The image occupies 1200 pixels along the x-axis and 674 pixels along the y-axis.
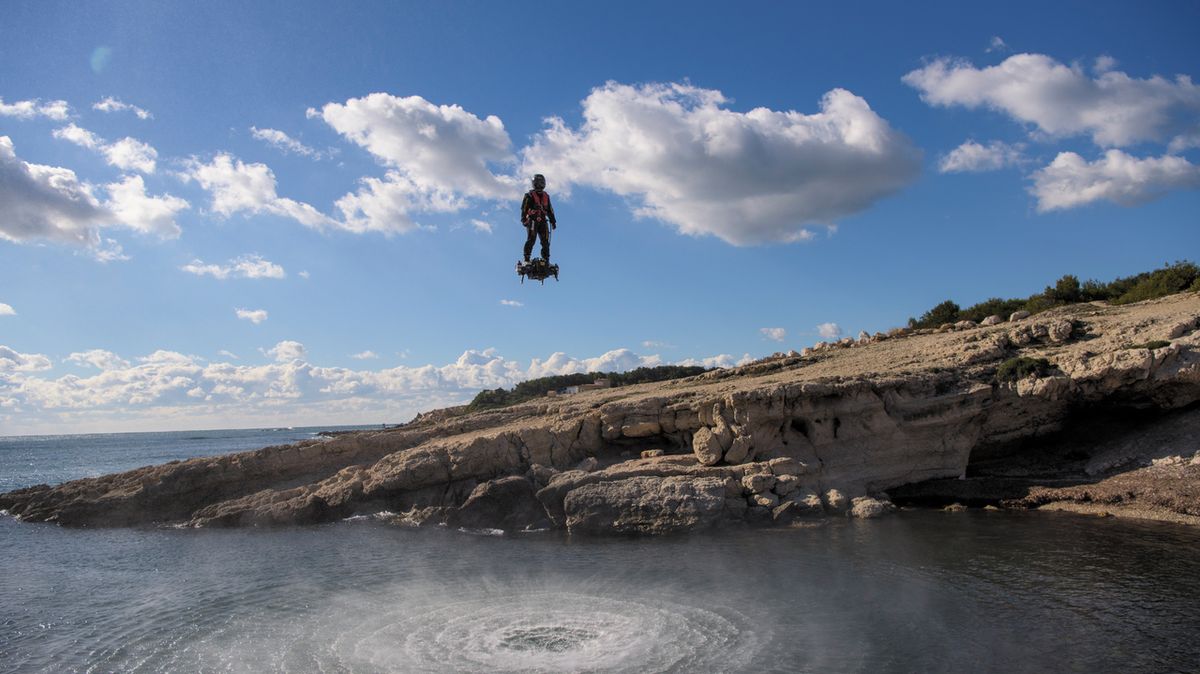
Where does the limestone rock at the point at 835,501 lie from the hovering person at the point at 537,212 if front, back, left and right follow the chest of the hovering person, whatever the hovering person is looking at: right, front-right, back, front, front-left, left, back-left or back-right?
back-left

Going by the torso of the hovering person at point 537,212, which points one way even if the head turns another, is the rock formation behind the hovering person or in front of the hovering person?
behind

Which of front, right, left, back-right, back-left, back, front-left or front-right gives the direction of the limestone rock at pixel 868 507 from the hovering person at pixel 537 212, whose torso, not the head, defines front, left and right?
back-left

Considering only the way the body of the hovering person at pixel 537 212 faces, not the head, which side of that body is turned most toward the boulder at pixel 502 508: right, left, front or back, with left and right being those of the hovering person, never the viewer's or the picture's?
back

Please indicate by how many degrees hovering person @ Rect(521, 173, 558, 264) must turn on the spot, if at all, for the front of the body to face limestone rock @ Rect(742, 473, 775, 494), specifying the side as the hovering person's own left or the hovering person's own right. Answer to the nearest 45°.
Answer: approximately 135° to the hovering person's own left

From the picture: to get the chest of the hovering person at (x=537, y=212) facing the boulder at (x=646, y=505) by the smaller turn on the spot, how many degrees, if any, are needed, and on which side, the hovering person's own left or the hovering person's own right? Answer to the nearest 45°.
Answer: approximately 180°

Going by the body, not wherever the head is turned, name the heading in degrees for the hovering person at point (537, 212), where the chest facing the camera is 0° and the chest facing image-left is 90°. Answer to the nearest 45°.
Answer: approximately 0°
